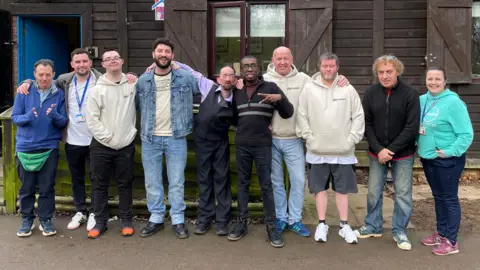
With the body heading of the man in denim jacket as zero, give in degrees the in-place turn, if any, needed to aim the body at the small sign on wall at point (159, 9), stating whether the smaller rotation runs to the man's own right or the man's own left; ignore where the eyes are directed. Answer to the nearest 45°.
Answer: approximately 180°

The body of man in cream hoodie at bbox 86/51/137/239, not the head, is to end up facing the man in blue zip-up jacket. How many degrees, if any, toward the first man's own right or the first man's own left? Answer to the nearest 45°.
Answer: approximately 90° to the first man's own right

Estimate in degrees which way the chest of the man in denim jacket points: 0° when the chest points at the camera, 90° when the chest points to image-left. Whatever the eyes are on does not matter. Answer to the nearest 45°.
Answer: approximately 0°

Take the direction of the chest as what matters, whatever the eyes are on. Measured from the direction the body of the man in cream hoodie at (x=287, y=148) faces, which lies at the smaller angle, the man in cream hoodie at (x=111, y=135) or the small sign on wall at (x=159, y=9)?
the man in cream hoodie

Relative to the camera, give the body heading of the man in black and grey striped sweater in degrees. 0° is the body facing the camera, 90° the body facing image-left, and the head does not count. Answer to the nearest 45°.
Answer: approximately 0°

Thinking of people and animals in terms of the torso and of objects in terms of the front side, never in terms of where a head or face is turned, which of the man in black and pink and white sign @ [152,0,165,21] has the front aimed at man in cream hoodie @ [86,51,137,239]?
the small sign on wall

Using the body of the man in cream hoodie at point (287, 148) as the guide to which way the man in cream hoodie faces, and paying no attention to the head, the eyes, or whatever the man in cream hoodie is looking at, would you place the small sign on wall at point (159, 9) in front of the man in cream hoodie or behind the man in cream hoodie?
behind

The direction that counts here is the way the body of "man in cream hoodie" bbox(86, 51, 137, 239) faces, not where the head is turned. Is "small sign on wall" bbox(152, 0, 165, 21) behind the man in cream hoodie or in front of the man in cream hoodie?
behind

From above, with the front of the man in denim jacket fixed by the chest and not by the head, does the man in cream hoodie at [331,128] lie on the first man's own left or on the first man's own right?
on the first man's own left

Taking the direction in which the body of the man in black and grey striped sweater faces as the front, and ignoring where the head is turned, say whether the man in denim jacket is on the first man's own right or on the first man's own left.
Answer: on the first man's own right
